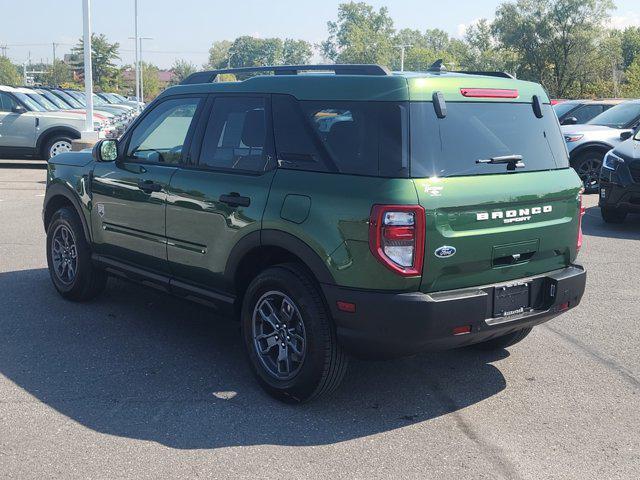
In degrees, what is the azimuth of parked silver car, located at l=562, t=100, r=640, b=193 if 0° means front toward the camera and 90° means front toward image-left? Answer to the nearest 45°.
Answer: approximately 45°

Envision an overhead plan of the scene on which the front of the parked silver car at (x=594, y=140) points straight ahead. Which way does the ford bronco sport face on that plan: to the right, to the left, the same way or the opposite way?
to the right

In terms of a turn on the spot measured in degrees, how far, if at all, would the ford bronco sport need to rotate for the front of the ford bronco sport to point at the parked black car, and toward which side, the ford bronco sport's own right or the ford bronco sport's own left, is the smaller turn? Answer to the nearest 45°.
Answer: approximately 90° to the ford bronco sport's own right

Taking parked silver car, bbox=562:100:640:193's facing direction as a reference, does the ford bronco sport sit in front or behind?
in front

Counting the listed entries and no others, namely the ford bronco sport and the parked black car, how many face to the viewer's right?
0

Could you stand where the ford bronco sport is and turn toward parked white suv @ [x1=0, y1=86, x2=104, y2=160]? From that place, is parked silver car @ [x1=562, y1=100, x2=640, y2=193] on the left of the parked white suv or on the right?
right
